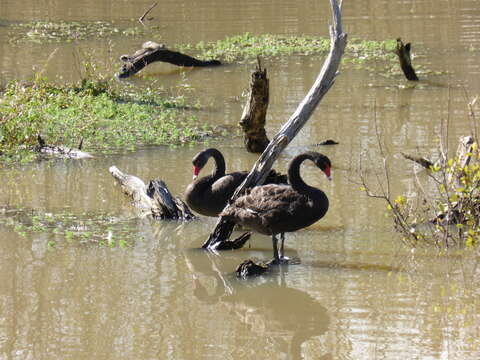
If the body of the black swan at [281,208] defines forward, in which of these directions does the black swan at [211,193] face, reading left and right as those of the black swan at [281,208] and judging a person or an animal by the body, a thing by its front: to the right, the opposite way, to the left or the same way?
the opposite way

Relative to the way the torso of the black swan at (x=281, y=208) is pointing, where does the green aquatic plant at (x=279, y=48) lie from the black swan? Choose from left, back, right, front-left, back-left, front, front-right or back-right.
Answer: left

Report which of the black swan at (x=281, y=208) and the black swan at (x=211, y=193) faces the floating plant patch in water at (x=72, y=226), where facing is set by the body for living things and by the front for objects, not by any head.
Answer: the black swan at (x=211, y=193)

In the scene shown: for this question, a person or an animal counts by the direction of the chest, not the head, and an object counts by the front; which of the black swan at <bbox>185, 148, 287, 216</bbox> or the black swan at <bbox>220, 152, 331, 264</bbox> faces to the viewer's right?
the black swan at <bbox>220, 152, 331, 264</bbox>

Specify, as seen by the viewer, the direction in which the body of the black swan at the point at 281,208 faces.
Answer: to the viewer's right

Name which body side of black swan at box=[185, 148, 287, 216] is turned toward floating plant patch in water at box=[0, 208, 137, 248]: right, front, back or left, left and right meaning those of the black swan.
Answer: front

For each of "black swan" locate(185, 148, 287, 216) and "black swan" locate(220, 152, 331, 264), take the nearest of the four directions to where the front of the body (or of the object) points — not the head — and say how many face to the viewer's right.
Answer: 1

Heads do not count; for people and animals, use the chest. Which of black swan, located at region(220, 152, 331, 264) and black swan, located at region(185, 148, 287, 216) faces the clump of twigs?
black swan, located at region(220, 152, 331, 264)

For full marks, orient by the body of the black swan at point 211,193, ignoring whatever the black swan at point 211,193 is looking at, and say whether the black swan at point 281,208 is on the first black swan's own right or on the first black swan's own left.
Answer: on the first black swan's own left

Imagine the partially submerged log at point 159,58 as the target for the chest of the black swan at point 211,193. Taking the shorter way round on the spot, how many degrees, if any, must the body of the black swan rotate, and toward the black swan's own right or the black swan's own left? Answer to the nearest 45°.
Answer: approximately 90° to the black swan's own right

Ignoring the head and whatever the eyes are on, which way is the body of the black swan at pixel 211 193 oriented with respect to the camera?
to the viewer's left

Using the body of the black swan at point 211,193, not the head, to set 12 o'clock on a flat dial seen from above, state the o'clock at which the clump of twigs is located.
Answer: The clump of twigs is roughly at 7 o'clock from the black swan.

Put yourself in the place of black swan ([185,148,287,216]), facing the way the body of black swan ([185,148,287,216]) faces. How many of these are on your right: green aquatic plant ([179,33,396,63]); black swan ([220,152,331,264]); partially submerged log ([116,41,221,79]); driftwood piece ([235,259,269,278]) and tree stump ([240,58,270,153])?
3

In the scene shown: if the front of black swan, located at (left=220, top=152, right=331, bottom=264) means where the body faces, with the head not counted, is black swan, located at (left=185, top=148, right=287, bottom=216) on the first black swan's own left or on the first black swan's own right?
on the first black swan's own left
